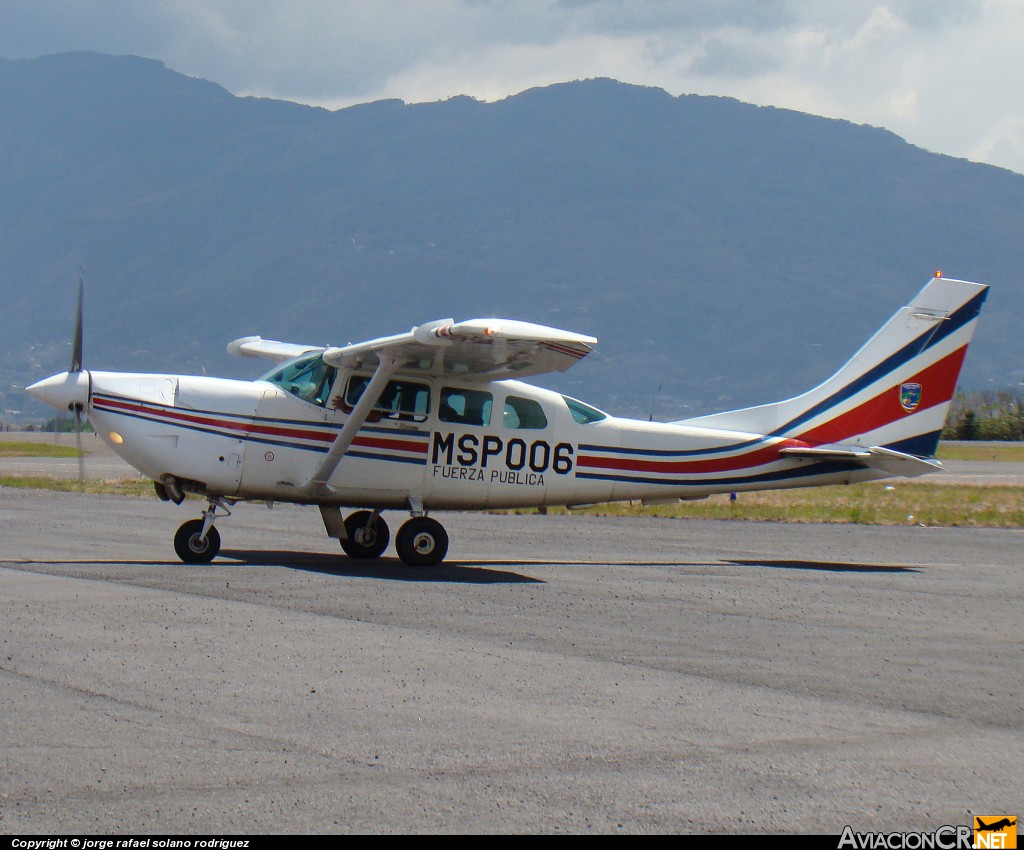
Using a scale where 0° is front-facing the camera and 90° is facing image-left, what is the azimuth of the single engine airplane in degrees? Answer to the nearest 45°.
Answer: approximately 90°
